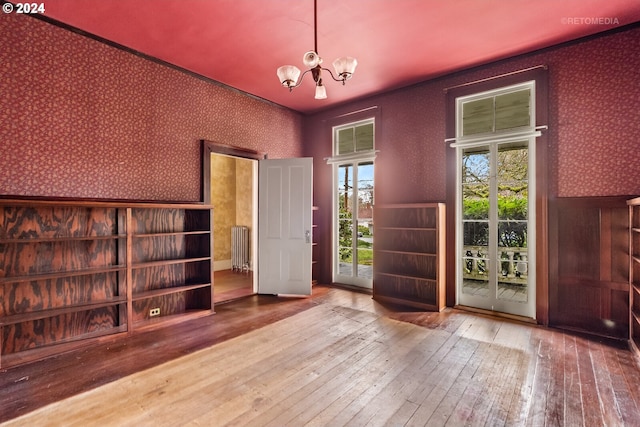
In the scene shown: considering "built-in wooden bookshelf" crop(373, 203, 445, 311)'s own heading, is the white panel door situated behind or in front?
in front

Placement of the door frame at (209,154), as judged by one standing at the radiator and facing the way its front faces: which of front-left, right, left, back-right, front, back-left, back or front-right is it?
front-left

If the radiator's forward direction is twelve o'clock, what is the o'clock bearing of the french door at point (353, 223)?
The french door is roughly at 9 o'clock from the radiator.

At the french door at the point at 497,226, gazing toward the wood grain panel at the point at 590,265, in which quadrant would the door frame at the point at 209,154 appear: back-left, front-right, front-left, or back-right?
back-right

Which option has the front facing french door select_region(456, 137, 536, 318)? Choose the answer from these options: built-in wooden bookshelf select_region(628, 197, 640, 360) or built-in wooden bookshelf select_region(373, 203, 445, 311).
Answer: built-in wooden bookshelf select_region(628, 197, 640, 360)

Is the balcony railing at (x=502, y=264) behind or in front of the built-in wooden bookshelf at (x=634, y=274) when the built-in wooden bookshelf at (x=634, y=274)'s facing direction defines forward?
in front

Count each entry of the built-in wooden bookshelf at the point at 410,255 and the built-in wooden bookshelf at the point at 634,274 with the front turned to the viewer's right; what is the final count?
0

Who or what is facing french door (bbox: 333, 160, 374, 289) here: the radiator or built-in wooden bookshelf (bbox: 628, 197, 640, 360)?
the built-in wooden bookshelf

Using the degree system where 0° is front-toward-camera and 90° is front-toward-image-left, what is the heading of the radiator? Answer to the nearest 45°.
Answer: approximately 45°

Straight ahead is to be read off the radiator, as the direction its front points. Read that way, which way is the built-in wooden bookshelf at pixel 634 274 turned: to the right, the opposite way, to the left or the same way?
to the right

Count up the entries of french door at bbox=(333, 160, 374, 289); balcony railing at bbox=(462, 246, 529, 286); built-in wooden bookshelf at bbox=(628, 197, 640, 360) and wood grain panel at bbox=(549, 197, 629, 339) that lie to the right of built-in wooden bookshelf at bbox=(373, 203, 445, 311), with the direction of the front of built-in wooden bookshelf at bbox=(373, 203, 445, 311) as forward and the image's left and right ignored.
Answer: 1

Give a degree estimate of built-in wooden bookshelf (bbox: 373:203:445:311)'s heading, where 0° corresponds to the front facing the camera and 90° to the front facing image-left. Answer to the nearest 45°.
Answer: approximately 45°

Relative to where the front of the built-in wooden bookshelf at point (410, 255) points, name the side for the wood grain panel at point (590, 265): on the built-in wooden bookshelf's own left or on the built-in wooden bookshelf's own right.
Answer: on the built-in wooden bookshelf's own left

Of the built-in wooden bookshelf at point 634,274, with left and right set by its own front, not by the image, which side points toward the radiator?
front

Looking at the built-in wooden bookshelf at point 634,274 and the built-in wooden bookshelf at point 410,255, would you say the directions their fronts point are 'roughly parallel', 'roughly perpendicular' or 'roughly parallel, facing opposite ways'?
roughly perpendicular
